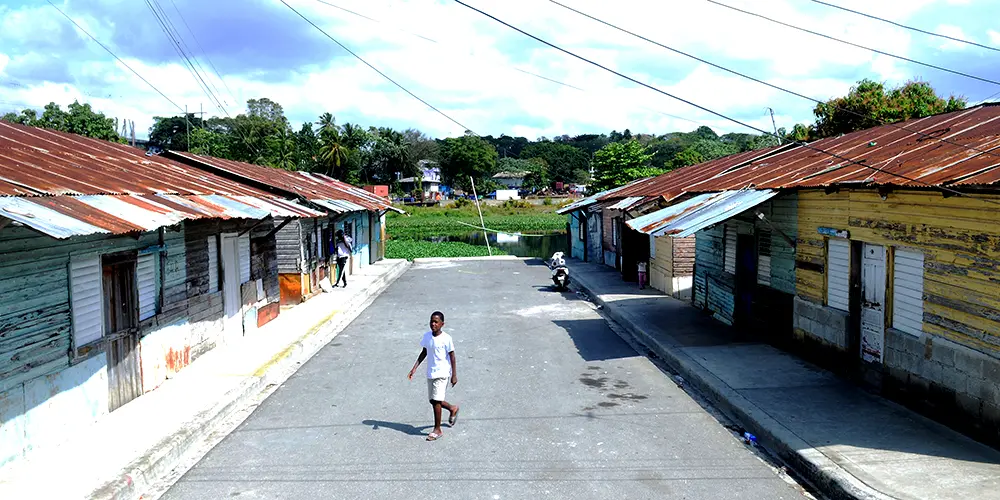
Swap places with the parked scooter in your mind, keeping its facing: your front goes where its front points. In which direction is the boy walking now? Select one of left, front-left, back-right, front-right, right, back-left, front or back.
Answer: back

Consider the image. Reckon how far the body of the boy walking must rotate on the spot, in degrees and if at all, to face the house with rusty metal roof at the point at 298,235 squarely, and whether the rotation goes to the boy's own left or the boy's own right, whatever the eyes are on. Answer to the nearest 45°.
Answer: approximately 135° to the boy's own right

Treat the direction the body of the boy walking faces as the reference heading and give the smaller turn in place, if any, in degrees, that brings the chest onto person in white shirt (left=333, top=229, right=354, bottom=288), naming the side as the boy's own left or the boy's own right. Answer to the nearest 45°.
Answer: approximately 135° to the boy's own right

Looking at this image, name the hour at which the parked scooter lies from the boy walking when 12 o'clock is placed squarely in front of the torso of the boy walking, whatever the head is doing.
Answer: The parked scooter is roughly at 5 o'clock from the boy walking.

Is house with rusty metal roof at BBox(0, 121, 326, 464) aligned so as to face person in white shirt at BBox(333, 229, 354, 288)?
no

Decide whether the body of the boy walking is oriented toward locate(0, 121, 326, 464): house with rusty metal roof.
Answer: no

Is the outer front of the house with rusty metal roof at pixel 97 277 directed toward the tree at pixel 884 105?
no

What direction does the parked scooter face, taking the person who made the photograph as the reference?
facing away from the viewer

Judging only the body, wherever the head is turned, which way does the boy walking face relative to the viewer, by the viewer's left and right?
facing the viewer and to the left of the viewer

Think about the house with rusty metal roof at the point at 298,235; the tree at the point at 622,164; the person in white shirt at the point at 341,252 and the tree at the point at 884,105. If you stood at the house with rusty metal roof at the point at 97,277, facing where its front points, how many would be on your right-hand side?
0

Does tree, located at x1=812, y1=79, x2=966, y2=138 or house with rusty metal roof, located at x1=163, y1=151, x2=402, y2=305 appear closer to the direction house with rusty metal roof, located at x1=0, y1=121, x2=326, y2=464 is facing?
the tree

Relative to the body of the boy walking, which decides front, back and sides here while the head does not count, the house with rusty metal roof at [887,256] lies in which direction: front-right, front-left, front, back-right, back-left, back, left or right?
back-left

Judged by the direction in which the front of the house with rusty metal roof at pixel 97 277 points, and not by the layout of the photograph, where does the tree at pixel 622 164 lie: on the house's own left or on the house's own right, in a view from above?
on the house's own left

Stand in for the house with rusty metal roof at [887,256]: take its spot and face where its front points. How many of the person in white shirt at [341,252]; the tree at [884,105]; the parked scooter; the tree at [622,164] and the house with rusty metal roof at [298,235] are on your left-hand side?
0
